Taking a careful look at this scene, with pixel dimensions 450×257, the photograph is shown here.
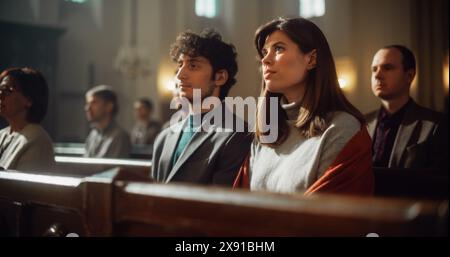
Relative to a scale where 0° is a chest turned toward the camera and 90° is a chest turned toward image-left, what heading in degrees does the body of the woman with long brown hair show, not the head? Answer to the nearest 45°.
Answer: approximately 45°

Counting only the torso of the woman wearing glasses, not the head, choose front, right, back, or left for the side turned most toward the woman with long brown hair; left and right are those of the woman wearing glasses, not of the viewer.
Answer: left

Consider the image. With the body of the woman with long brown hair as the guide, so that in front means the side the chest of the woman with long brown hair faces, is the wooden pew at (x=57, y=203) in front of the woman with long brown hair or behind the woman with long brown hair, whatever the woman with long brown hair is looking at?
in front

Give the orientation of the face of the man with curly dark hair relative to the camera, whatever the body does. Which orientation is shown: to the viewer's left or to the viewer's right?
to the viewer's left

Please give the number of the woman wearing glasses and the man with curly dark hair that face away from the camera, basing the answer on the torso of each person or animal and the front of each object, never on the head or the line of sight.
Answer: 0

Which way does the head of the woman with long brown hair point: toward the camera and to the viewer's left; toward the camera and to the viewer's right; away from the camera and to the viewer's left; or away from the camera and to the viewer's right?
toward the camera and to the viewer's left

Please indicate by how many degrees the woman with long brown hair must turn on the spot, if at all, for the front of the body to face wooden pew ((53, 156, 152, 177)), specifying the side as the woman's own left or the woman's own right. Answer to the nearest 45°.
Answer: approximately 90° to the woman's own right

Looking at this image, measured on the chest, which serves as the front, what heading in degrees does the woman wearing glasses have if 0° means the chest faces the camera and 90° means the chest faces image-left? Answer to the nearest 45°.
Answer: approximately 45°

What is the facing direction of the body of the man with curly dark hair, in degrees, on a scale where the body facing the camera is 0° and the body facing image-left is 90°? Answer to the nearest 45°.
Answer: approximately 45°

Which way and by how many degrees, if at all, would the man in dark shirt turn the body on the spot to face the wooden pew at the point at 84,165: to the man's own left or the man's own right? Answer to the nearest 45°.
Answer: approximately 45° to the man's own right

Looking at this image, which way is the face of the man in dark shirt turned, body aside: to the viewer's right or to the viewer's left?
to the viewer's left
